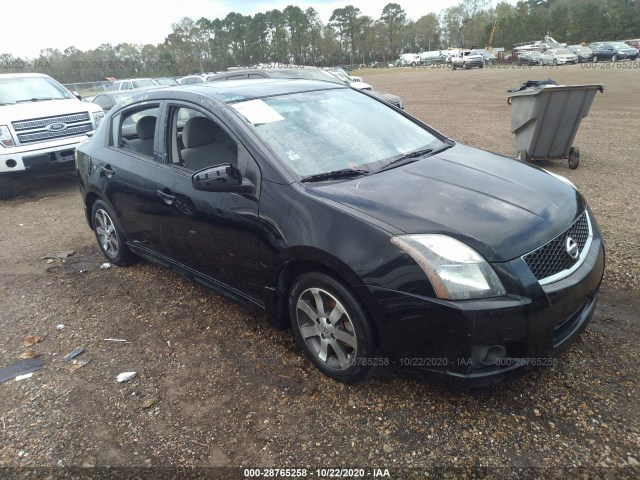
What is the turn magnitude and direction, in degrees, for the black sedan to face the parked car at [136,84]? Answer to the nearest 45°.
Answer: approximately 180°

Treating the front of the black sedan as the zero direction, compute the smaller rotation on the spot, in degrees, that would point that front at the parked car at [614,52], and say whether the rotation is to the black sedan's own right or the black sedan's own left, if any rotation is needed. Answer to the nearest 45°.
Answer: approximately 90° to the black sedan's own left

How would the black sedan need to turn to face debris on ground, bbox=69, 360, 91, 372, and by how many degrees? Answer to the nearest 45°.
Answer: approximately 135° to its right

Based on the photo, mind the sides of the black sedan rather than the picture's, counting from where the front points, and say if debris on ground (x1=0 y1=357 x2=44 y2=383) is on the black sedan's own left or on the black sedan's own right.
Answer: on the black sedan's own right

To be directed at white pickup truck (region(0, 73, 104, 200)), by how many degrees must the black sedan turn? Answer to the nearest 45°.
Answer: approximately 180°

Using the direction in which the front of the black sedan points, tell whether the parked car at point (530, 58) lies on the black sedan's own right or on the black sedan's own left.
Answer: on the black sedan's own left

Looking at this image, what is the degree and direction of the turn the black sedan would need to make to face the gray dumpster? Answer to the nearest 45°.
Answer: approximately 90° to its left

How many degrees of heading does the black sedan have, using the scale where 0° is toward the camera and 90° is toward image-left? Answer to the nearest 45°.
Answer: approximately 315°
